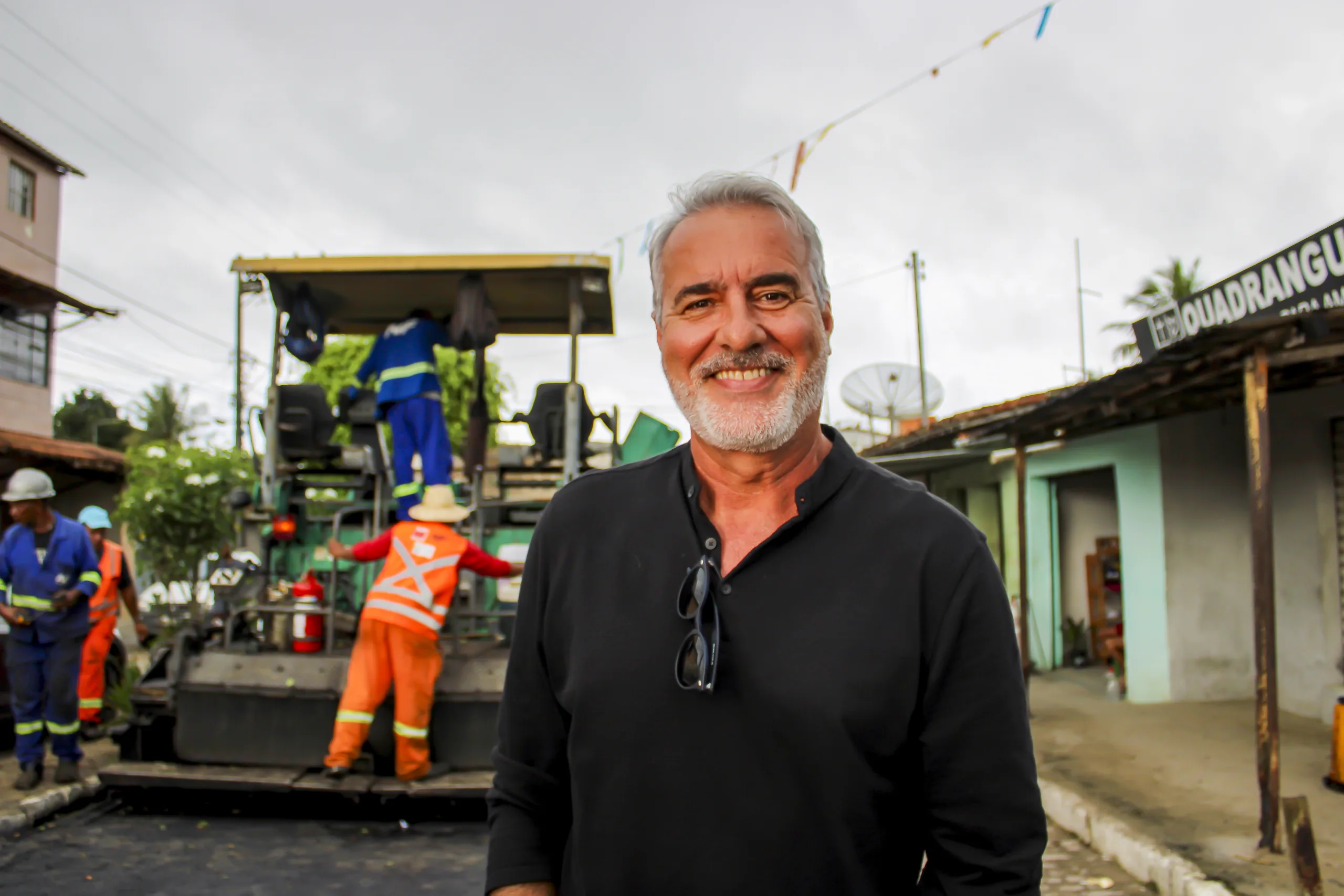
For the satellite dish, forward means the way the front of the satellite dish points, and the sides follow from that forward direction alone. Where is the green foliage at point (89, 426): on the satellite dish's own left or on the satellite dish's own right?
on the satellite dish's own right

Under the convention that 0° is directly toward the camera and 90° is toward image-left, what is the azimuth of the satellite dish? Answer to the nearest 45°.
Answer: approximately 0°

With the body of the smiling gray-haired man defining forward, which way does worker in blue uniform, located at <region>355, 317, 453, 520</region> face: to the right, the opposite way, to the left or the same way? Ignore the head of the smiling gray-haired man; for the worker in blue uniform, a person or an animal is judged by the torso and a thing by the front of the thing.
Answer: the opposite way

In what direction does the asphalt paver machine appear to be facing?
away from the camera

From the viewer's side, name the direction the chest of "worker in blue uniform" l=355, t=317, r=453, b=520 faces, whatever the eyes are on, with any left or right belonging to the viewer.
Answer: facing away from the viewer

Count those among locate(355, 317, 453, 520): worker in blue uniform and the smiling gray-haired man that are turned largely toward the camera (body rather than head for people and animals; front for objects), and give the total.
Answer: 1

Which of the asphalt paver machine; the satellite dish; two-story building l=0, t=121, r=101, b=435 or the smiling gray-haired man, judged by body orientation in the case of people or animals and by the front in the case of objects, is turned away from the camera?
the asphalt paver machine

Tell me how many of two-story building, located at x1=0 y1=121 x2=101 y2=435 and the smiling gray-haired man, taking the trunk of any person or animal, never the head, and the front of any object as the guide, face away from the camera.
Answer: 0

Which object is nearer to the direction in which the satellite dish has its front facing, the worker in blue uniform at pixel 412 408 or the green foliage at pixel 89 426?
the worker in blue uniform
